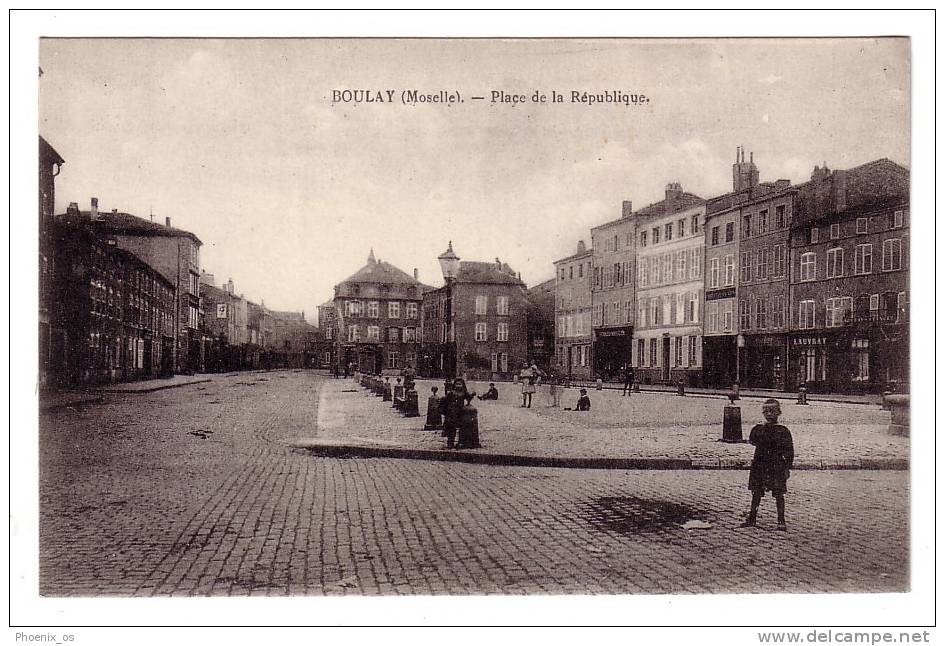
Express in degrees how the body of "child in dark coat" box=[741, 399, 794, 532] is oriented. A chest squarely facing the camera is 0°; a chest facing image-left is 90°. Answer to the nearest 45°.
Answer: approximately 0°

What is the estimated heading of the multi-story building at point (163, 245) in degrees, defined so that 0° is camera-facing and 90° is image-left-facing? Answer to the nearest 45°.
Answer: approximately 315°

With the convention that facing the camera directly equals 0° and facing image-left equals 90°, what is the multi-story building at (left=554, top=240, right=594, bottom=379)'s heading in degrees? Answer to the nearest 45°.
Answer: approximately 45°

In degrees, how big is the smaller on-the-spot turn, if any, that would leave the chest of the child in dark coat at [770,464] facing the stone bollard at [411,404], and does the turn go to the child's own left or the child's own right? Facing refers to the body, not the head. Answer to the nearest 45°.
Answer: approximately 135° to the child's own right
